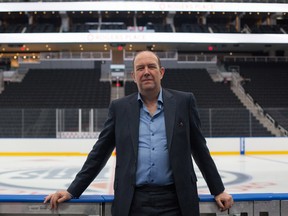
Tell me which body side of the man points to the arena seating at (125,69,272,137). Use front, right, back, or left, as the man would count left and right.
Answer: back

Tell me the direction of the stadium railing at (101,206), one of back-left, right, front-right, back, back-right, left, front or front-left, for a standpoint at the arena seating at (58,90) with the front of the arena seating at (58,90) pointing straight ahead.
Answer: front

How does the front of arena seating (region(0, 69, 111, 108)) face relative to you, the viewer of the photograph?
facing the viewer

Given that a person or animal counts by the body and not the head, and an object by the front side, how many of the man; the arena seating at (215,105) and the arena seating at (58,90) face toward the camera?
3

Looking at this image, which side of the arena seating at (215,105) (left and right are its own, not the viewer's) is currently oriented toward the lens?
front

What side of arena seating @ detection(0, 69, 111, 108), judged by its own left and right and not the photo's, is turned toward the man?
front

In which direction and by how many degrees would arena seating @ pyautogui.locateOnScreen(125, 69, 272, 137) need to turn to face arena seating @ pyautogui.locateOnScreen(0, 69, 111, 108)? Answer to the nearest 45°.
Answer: approximately 90° to its right

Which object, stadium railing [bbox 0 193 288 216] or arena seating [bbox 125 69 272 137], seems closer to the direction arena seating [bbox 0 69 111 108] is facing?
the stadium railing
